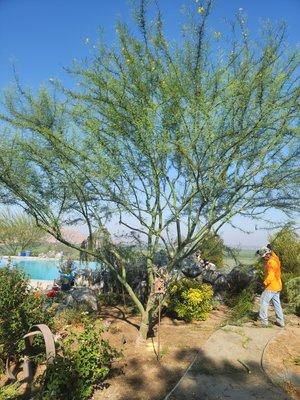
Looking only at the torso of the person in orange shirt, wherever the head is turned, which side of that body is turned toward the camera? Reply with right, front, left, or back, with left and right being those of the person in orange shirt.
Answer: left
